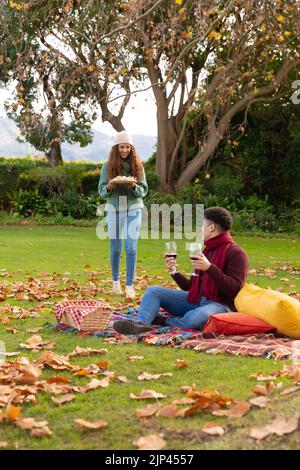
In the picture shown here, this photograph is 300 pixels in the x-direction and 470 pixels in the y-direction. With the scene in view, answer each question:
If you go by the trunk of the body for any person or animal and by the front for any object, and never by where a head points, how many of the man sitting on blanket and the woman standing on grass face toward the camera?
1

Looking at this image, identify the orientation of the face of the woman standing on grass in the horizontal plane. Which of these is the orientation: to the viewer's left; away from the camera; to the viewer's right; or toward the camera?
toward the camera

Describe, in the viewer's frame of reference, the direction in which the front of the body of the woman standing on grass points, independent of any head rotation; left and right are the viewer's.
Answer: facing the viewer

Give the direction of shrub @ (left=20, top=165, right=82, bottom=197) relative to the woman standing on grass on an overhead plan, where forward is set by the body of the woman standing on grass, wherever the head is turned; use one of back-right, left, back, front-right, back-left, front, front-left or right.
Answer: back

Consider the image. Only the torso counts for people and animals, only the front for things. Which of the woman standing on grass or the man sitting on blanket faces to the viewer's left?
the man sitting on blanket

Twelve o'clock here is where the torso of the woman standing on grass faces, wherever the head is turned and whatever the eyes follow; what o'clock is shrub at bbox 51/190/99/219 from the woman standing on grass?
The shrub is roughly at 6 o'clock from the woman standing on grass.

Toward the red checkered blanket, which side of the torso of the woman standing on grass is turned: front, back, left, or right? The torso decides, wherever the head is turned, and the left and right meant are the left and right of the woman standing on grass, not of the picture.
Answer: front

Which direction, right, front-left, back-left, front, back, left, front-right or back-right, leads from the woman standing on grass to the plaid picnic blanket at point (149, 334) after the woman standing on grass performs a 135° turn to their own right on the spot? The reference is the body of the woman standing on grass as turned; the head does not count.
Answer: back-left

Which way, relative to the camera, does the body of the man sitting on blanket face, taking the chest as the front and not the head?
to the viewer's left

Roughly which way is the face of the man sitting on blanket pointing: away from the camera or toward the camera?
away from the camera

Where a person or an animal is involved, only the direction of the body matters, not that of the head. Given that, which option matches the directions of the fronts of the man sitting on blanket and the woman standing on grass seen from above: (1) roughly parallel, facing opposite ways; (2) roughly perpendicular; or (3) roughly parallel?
roughly perpendicular

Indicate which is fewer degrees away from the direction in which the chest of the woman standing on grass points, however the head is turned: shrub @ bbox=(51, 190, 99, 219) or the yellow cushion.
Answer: the yellow cushion
